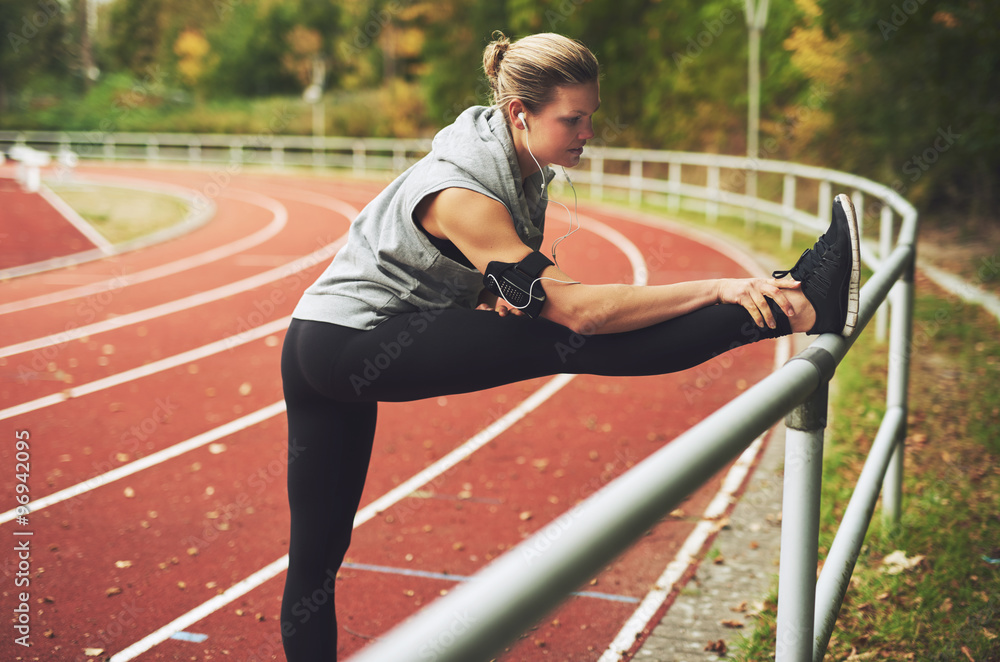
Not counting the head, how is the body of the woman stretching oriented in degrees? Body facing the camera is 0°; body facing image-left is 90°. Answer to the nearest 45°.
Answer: approximately 270°
